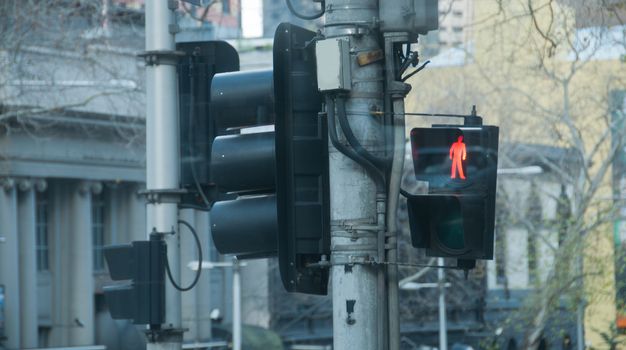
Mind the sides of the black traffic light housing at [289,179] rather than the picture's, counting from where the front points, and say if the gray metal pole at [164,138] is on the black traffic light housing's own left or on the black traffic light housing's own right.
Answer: on the black traffic light housing's own right

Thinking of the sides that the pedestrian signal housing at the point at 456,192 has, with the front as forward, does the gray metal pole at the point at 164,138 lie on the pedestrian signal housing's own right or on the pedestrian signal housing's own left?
on the pedestrian signal housing's own right

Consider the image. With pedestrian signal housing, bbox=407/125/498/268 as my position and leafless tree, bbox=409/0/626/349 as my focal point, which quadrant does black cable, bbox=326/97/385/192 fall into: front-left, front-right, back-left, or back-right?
back-left

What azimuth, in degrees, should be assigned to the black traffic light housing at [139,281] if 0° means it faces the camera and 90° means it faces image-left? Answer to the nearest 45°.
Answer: approximately 90°

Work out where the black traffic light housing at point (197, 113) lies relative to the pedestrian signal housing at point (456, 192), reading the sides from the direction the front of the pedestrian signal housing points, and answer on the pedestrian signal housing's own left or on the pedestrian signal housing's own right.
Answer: on the pedestrian signal housing's own right

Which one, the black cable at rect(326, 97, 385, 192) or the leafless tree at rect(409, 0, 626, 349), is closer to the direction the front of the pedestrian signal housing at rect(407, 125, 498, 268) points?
the black cable

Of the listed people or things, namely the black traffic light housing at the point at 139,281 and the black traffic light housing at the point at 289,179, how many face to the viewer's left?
2

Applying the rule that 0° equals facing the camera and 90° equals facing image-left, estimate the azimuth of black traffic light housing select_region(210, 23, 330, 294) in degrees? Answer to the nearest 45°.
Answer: approximately 90°
